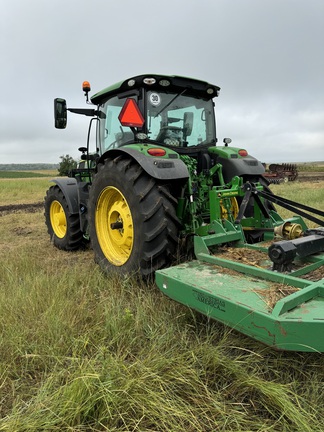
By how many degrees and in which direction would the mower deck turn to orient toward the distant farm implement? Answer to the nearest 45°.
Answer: approximately 45° to its right

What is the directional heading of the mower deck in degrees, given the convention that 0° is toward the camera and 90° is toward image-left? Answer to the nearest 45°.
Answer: approximately 135°

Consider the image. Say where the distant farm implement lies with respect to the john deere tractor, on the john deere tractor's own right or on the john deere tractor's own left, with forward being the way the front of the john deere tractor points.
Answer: on the john deere tractor's own right

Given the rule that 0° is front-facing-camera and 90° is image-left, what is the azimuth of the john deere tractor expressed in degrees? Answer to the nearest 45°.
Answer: approximately 135°
